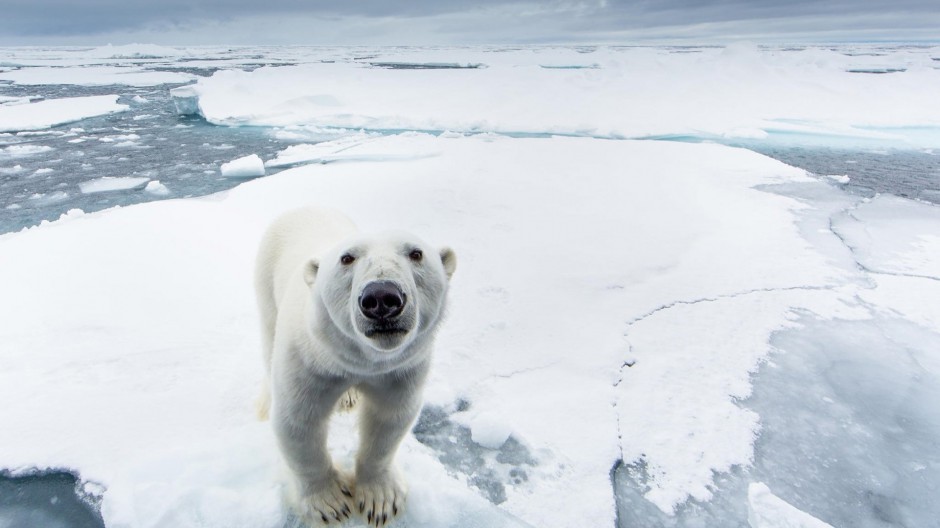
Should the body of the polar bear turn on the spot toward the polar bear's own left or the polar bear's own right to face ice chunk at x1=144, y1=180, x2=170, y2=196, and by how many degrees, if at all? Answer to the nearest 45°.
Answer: approximately 180°

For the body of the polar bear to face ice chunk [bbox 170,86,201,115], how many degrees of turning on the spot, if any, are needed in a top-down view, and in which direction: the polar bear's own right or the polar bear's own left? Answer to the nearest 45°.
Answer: approximately 180°

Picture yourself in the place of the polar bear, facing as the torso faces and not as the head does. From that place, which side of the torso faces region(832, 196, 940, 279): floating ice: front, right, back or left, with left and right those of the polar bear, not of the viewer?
left

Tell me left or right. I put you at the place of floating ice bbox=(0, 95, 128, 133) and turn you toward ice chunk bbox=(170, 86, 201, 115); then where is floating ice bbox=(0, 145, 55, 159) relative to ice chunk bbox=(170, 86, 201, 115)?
right

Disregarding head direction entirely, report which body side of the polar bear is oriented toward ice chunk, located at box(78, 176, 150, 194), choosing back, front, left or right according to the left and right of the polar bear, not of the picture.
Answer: back

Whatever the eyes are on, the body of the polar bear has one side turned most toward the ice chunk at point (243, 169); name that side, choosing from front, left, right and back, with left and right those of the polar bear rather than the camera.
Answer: back

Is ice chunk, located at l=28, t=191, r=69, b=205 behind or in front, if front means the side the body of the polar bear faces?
behind

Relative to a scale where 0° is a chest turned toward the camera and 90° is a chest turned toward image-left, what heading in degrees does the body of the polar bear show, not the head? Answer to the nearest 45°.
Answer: approximately 0°

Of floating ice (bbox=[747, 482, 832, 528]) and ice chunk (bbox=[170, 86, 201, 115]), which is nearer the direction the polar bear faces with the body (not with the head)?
the floating ice

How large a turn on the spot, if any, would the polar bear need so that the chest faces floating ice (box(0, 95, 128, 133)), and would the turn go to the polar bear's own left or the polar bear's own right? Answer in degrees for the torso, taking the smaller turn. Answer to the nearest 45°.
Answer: approximately 135° to the polar bear's own right
